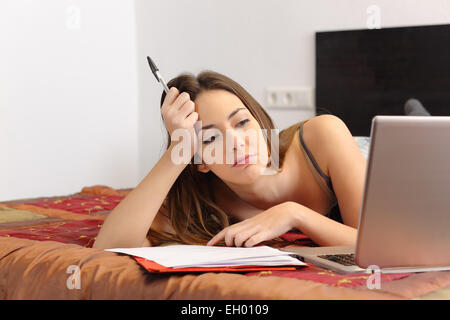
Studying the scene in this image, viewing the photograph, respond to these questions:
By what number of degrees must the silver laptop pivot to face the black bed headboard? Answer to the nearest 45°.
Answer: approximately 45° to its right

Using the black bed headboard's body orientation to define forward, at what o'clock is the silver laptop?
The silver laptop is roughly at 12 o'clock from the black bed headboard.

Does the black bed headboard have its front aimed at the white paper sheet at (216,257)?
yes

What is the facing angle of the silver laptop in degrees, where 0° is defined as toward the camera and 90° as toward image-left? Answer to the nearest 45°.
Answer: approximately 135°

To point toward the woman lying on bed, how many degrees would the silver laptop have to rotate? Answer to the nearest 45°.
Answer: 0° — it already faces them

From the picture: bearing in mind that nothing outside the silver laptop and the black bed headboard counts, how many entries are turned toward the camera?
1
